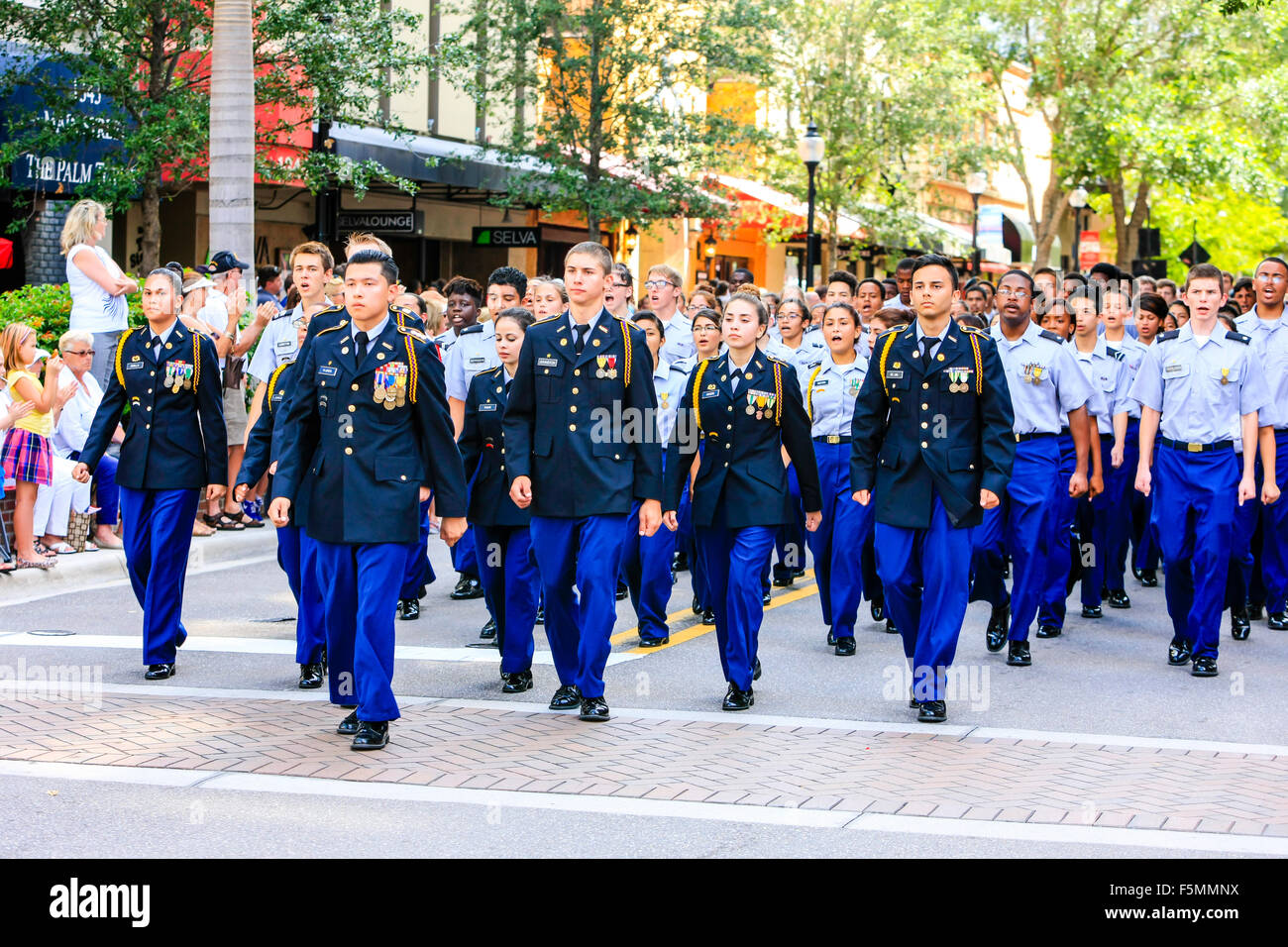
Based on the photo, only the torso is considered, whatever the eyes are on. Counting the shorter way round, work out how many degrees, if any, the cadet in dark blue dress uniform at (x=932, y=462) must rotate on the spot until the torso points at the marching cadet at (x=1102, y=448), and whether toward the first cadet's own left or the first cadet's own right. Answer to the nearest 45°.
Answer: approximately 180°

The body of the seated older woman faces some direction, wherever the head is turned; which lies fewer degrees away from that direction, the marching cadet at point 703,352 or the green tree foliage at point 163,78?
the marching cadet

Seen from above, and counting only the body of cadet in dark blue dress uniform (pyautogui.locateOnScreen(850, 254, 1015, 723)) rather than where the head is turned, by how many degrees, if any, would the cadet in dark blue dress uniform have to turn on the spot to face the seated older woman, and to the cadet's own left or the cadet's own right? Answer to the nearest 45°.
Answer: approximately 135° to the cadet's own right

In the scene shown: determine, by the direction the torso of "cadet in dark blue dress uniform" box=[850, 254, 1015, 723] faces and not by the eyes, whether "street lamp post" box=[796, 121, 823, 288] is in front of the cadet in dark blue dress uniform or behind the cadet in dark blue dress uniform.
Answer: behind

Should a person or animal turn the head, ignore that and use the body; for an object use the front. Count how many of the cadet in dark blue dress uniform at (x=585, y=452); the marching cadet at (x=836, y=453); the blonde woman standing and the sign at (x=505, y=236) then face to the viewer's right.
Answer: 1

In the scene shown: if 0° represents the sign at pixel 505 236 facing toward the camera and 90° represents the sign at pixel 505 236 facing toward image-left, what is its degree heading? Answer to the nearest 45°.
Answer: approximately 0°

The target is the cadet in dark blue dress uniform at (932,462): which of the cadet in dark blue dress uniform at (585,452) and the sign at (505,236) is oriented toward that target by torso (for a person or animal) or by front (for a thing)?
the sign

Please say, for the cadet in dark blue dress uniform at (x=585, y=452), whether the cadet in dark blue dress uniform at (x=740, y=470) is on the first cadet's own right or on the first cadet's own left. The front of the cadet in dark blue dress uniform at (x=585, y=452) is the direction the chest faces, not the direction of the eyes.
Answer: on the first cadet's own left

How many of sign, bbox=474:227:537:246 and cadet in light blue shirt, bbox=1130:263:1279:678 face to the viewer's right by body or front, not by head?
0

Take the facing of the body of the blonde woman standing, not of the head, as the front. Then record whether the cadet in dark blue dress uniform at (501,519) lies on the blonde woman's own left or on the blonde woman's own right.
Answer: on the blonde woman's own right
